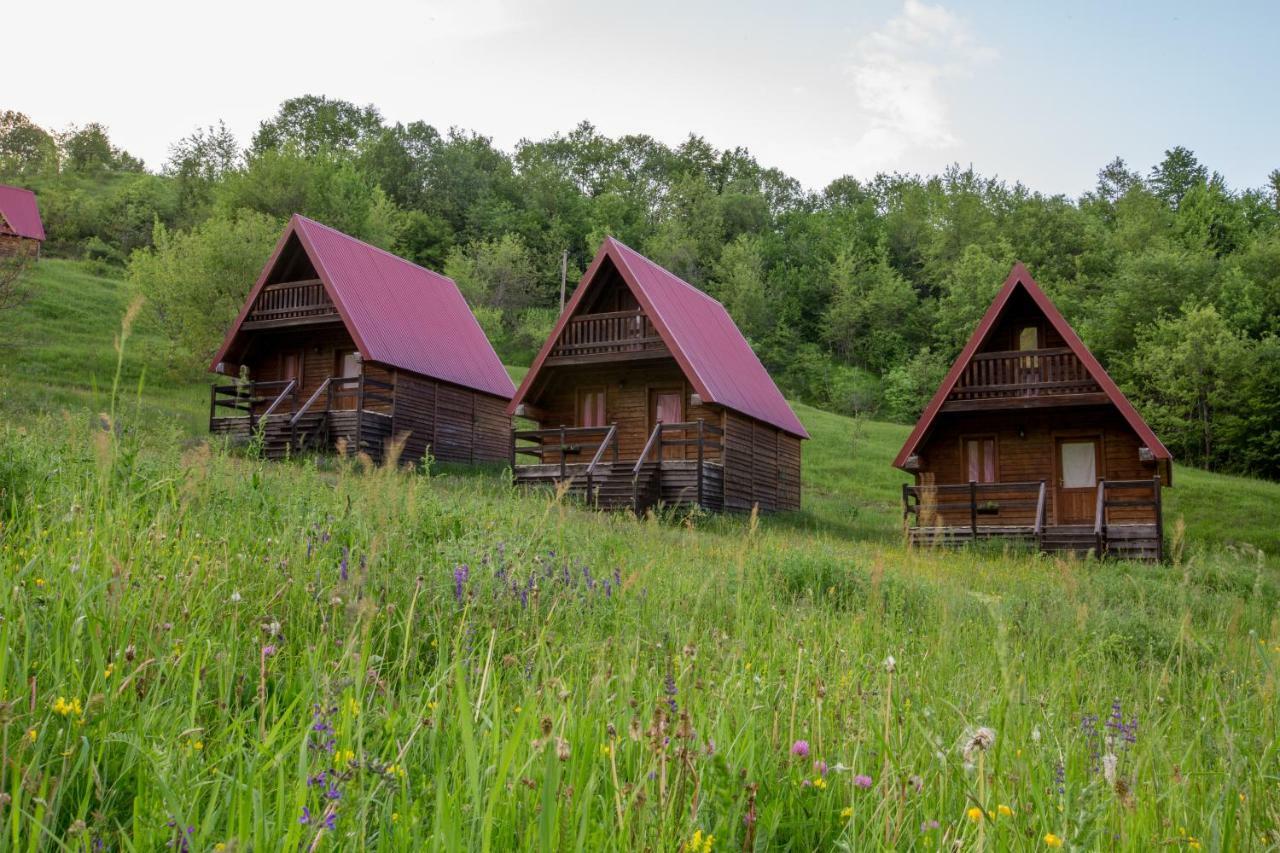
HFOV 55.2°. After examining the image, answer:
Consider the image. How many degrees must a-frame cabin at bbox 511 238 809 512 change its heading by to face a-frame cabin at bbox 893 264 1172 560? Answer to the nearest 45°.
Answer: approximately 135° to its left

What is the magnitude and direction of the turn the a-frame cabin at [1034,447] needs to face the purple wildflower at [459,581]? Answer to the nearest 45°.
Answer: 0° — it already faces it

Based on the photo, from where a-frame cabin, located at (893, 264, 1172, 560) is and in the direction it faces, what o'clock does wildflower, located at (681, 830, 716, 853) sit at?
wildflower is roughly at 12 o'clock from a-frame cabin.

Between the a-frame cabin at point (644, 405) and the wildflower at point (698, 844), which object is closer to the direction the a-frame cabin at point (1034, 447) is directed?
the wildflower

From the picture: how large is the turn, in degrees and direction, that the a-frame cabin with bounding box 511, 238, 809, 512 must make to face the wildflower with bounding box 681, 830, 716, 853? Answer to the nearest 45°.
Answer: approximately 45° to its left

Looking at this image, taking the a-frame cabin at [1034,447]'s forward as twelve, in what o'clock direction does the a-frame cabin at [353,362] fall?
the a-frame cabin at [353,362] is roughly at 3 o'clock from the a-frame cabin at [1034,447].

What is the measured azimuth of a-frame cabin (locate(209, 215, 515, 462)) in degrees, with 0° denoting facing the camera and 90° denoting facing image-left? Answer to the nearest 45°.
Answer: approximately 45°

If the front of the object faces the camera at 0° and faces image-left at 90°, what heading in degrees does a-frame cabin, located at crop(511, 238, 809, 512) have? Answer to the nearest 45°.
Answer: approximately 45°

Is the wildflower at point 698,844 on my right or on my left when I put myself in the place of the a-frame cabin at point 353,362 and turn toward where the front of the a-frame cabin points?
on my left

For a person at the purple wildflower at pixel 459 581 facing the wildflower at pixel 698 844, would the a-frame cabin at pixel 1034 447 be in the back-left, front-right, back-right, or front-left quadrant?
back-left

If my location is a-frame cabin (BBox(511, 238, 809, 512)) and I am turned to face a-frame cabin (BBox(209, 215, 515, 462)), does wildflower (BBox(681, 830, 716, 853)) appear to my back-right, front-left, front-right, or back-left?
back-left
